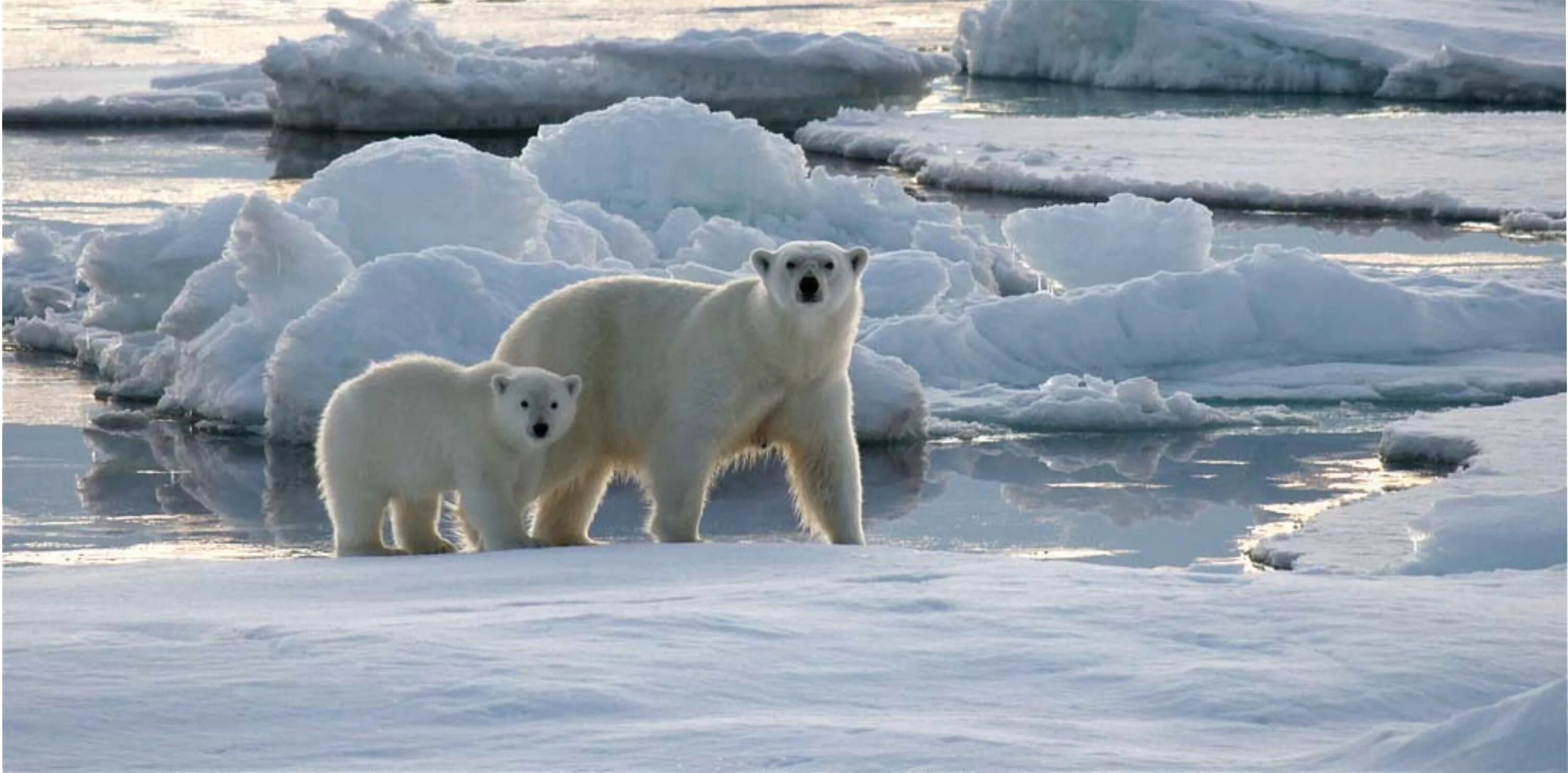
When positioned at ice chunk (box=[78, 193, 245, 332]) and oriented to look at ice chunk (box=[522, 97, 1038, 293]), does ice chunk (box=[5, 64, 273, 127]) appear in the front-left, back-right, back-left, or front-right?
front-left

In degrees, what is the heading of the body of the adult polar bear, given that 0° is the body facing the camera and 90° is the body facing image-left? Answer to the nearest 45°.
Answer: approximately 315°

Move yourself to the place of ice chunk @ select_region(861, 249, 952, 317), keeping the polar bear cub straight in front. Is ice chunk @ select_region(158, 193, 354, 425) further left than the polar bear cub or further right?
right

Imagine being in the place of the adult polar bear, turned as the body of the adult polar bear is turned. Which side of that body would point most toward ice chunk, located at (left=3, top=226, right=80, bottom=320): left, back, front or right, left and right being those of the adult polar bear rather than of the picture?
back

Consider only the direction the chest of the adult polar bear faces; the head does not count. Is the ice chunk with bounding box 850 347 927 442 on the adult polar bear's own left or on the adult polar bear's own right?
on the adult polar bear's own left

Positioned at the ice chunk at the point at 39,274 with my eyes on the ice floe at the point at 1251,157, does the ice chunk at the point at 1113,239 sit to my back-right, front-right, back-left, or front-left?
front-right

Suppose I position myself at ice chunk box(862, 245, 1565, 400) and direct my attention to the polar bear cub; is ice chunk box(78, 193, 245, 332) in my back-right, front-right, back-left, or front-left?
front-right
